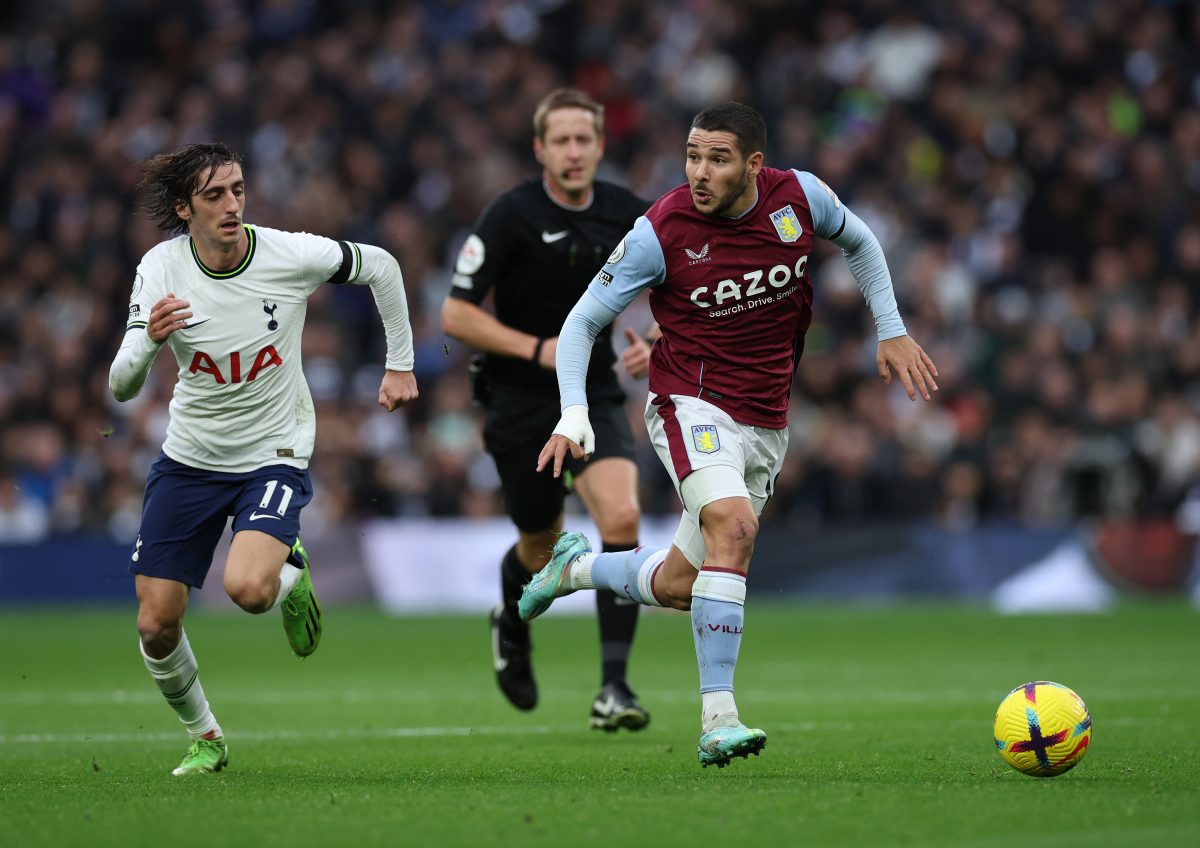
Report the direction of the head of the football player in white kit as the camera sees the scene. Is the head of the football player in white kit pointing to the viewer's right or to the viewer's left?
to the viewer's right

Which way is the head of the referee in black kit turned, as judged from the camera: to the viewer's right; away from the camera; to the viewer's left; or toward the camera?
toward the camera

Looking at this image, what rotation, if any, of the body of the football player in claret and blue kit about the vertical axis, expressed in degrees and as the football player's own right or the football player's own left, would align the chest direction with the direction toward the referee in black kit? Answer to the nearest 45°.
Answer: approximately 180°

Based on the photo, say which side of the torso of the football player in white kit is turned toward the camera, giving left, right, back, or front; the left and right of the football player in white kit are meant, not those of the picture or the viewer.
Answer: front

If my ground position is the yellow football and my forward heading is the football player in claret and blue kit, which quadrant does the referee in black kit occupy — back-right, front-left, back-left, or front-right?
front-right

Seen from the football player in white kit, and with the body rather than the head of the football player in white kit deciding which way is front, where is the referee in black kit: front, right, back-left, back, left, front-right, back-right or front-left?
back-left

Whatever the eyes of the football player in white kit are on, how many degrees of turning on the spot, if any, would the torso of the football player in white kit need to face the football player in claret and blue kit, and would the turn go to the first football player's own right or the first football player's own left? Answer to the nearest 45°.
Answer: approximately 90° to the first football player's own left

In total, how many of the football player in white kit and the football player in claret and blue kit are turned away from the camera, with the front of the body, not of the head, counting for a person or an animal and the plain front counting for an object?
0

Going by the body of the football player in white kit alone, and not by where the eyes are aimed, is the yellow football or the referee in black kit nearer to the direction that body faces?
the yellow football

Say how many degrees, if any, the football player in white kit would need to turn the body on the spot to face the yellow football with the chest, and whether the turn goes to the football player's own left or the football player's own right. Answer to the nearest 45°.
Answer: approximately 45° to the football player's own left

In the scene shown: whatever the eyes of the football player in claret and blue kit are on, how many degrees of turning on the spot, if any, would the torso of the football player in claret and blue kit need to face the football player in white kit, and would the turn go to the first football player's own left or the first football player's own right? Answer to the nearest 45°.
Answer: approximately 135° to the first football player's own right

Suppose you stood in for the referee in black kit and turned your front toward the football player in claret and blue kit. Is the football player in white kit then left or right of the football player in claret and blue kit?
right
